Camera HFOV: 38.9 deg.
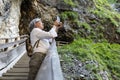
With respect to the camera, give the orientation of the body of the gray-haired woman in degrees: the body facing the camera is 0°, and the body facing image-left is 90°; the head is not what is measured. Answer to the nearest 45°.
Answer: approximately 270°
